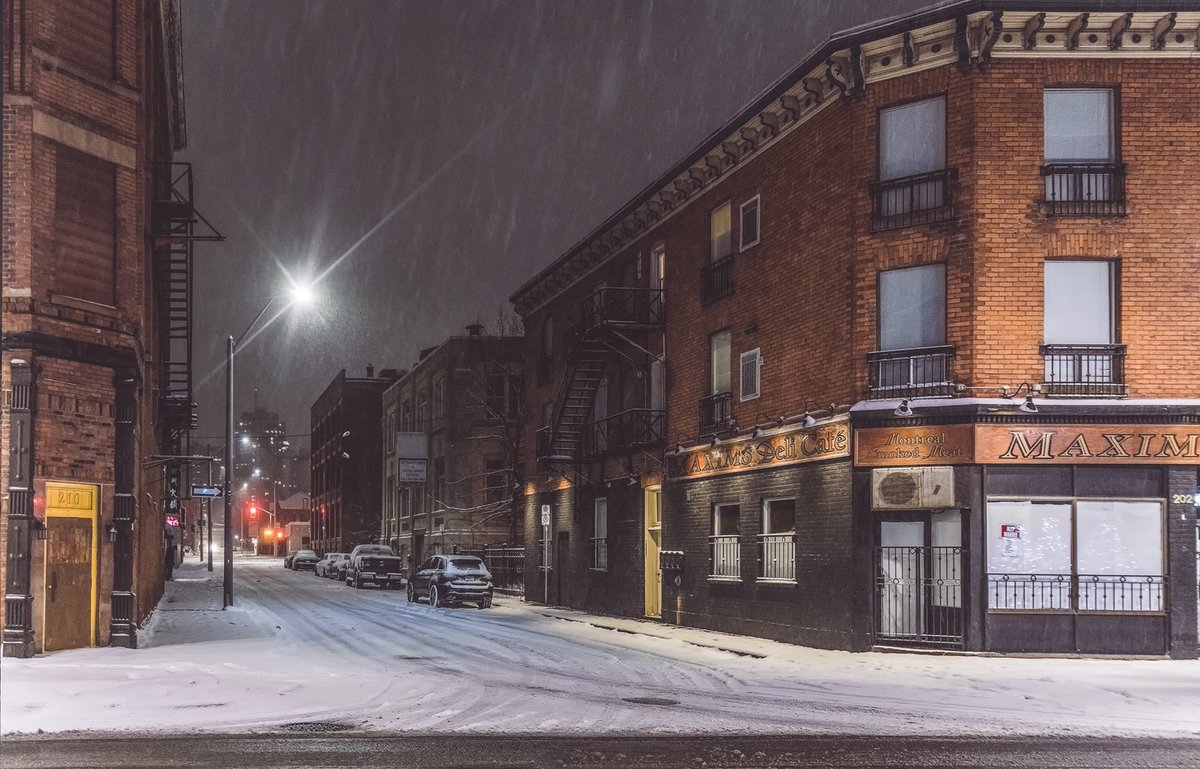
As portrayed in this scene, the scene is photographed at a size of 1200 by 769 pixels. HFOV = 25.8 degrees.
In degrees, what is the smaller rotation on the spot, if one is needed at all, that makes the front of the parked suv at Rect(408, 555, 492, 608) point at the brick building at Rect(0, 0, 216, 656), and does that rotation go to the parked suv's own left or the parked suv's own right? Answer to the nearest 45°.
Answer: approximately 135° to the parked suv's own left

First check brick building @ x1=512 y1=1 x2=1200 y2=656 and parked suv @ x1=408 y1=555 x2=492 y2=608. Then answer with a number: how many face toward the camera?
1

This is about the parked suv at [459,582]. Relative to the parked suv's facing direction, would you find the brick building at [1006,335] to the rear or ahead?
to the rear

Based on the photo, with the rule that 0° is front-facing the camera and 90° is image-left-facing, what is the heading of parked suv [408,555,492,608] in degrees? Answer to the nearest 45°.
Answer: approximately 135°

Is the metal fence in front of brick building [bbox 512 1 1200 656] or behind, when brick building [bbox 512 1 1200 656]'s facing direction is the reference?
behind

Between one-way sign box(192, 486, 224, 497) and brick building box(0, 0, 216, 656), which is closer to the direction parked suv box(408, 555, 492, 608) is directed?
the one-way sign
